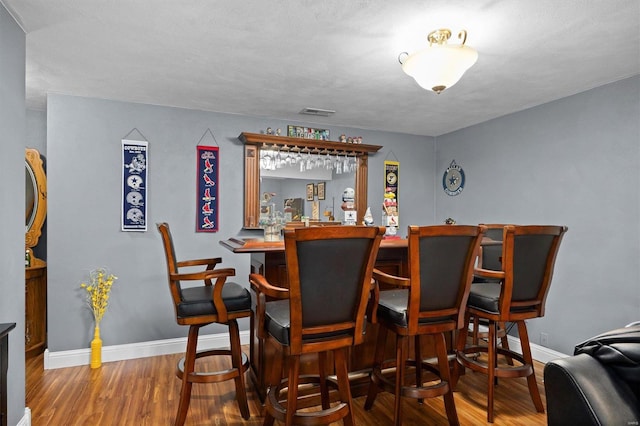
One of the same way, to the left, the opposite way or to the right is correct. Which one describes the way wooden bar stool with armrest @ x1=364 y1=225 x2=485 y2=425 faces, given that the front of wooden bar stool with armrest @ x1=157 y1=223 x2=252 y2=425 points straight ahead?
to the left

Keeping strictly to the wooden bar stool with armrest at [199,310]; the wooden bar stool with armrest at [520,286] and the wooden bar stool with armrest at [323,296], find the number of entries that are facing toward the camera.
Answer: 0

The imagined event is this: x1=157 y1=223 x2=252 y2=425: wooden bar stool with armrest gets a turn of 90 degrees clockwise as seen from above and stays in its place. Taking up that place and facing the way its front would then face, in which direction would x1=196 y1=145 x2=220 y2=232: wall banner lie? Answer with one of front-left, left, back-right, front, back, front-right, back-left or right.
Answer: back

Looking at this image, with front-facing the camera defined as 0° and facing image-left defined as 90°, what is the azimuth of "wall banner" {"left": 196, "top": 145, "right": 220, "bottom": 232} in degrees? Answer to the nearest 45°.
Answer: approximately 0°

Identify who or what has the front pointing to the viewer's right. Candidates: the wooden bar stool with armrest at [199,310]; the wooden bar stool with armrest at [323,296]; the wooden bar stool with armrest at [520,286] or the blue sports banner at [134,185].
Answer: the wooden bar stool with armrest at [199,310]

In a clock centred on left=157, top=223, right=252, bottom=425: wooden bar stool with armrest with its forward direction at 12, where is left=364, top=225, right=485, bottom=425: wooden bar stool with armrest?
left=364, top=225, right=485, bottom=425: wooden bar stool with armrest is roughly at 1 o'clock from left=157, top=223, right=252, bottom=425: wooden bar stool with armrest.

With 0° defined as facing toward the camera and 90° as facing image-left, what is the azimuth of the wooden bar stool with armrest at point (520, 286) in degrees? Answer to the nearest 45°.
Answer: approximately 135°

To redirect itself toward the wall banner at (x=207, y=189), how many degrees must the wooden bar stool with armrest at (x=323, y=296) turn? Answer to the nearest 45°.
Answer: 0° — it already faces it

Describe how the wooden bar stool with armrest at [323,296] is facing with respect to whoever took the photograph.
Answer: facing away from the viewer and to the left of the viewer

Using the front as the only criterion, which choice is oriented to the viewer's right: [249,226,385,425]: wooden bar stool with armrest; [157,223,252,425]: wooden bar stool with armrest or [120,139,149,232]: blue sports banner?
[157,223,252,425]: wooden bar stool with armrest

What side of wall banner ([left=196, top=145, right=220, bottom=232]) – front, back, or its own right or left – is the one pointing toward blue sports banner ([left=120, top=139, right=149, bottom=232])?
right

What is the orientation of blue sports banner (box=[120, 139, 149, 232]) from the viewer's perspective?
toward the camera

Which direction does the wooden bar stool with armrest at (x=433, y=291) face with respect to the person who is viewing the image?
facing away from the viewer and to the left of the viewer

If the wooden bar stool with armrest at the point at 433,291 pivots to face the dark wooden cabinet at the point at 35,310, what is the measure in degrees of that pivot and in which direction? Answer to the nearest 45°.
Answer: approximately 45° to its left
